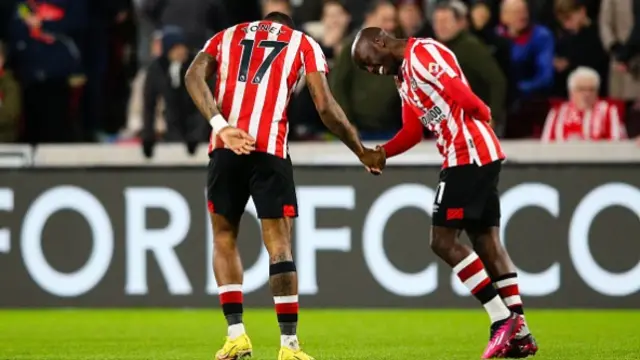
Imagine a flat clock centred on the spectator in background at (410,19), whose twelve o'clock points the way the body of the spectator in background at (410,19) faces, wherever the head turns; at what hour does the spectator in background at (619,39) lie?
the spectator in background at (619,39) is roughly at 9 o'clock from the spectator in background at (410,19).

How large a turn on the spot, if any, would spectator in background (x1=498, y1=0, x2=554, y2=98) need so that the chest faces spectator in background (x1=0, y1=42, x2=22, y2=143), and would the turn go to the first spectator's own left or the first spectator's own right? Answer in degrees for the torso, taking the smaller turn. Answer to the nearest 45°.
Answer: approximately 45° to the first spectator's own right

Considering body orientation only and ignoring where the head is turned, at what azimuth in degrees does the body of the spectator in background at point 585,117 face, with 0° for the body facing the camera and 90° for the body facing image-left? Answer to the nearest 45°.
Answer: approximately 0°

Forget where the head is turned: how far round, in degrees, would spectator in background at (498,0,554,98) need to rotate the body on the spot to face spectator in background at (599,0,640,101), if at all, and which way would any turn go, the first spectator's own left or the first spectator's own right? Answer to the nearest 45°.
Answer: approximately 135° to the first spectator's own left

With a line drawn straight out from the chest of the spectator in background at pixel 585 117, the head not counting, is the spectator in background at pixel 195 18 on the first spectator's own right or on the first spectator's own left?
on the first spectator's own right

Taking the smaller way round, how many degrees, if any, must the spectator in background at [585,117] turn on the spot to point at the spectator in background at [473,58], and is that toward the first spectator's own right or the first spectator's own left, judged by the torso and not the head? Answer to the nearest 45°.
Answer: approximately 90° to the first spectator's own right

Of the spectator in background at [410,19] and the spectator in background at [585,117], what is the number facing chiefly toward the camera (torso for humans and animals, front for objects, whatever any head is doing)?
2

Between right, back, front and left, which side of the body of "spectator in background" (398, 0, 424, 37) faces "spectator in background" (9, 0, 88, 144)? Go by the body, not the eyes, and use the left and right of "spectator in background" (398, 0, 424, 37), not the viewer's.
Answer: right
